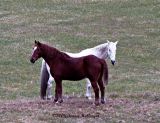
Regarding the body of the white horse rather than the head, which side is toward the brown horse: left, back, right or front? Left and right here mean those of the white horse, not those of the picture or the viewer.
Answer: right

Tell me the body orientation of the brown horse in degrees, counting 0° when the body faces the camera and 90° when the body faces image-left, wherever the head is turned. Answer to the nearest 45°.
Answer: approximately 90°

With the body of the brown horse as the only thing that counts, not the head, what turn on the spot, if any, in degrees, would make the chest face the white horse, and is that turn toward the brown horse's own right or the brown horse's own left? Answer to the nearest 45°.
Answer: approximately 90° to the brown horse's own right

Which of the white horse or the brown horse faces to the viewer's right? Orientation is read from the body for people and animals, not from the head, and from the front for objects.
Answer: the white horse

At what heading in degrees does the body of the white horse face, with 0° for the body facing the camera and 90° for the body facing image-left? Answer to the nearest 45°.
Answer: approximately 270°

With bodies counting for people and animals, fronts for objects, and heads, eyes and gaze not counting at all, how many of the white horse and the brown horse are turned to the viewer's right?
1

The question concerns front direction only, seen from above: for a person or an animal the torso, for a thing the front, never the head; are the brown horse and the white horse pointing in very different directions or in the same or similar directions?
very different directions
